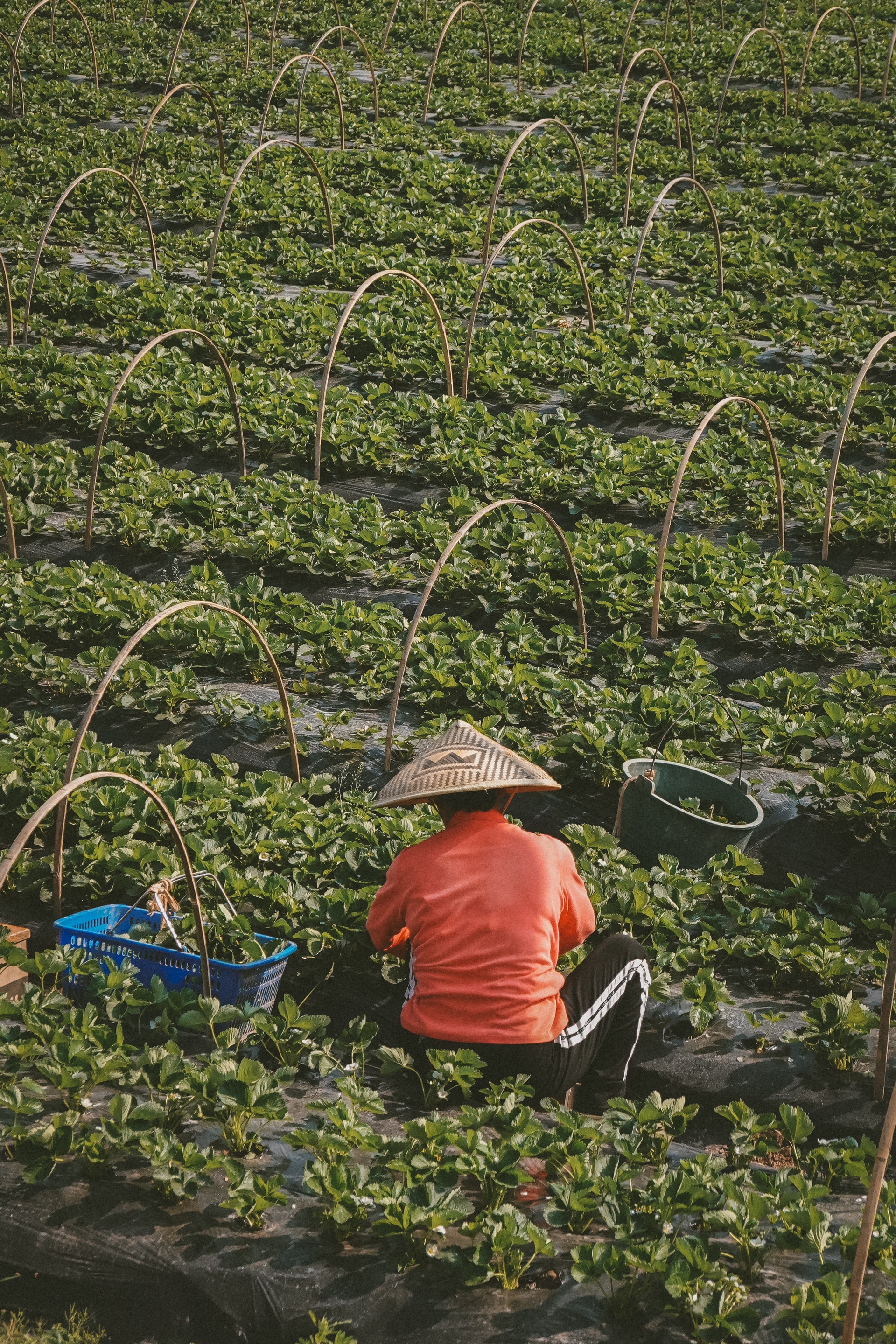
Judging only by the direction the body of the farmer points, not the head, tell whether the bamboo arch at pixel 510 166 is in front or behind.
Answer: in front

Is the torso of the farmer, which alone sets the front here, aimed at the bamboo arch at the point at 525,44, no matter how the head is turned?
yes

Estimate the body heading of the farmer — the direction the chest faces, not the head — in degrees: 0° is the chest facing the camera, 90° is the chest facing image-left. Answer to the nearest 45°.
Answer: approximately 180°

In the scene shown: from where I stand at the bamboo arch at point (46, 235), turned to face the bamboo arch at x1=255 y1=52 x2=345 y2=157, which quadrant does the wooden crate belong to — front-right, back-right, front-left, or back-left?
back-right

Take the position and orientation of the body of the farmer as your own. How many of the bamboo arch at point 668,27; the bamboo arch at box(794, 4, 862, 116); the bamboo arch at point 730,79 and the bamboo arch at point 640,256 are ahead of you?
4

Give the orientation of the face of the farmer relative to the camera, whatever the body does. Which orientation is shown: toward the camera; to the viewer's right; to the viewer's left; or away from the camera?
away from the camera
